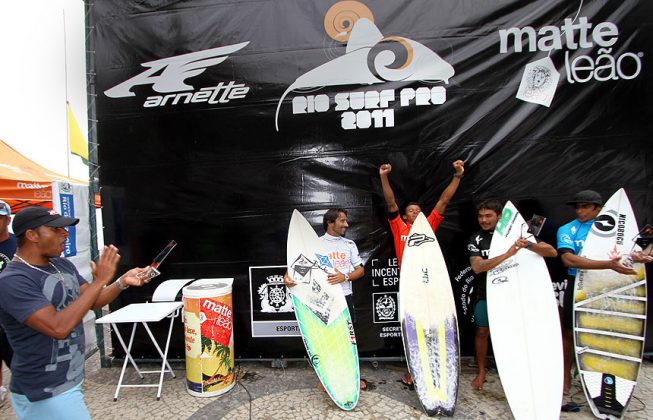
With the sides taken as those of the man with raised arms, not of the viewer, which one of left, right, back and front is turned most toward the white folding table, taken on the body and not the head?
right

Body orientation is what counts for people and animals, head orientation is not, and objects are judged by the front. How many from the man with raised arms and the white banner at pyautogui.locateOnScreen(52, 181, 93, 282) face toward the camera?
2

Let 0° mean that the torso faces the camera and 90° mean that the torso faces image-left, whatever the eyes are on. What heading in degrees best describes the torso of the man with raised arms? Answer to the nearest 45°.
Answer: approximately 0°

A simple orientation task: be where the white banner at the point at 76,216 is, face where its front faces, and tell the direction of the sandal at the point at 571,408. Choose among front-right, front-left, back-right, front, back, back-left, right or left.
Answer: front-left

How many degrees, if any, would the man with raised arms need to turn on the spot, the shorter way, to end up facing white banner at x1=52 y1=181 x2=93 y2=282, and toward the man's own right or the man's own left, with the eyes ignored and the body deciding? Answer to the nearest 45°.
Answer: approximately 90° to the man's own right

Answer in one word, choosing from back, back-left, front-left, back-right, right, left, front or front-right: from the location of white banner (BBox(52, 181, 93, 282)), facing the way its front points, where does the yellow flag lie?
back

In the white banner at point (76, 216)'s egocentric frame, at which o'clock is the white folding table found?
The white folding table is roughly at 11 o'clock from the white banner.

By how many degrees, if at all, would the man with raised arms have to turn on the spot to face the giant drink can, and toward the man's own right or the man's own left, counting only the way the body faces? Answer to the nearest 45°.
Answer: approximately 90° to the man's own right

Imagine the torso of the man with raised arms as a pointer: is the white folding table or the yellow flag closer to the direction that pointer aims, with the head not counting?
the white folding table
